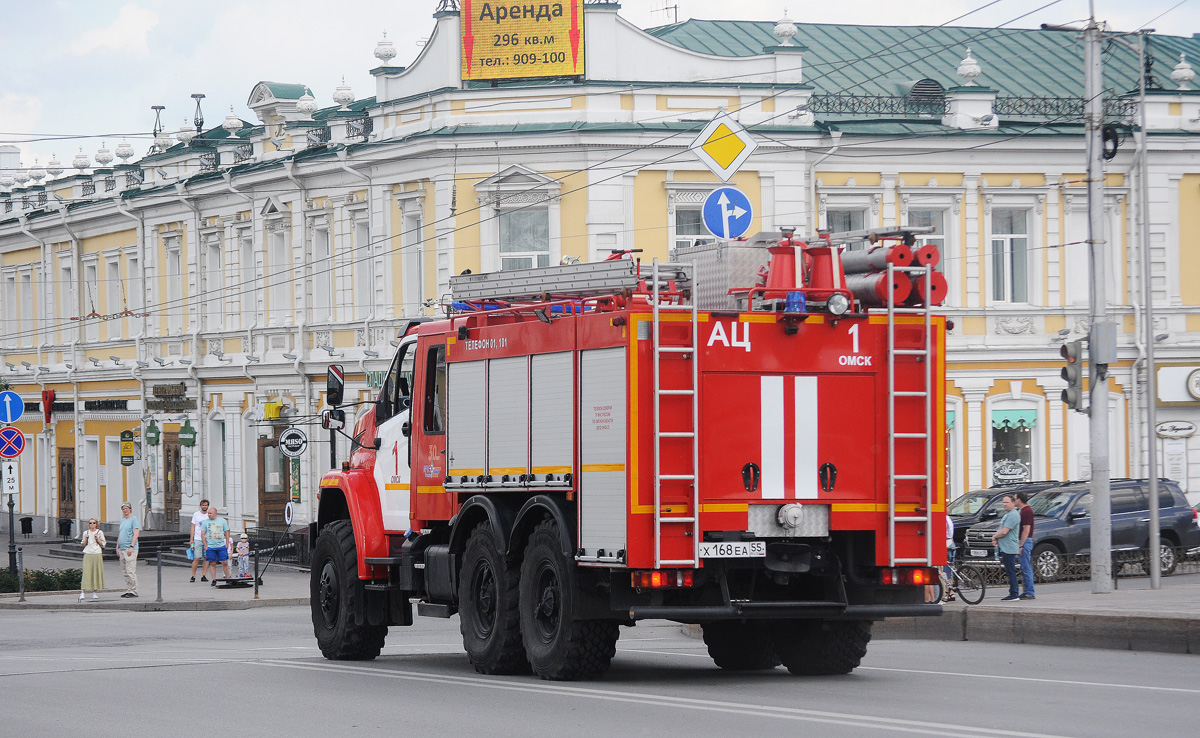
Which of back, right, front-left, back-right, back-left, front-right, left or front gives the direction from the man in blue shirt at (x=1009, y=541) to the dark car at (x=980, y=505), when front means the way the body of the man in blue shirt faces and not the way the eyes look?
right

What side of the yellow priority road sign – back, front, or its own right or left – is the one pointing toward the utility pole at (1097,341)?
left

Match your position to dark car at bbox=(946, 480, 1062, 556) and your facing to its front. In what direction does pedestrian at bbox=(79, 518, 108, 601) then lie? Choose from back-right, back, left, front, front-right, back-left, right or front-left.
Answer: front-right

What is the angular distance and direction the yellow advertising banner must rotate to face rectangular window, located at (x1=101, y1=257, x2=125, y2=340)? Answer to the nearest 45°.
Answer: approximately 135° to its right

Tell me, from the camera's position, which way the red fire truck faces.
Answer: facing away from the viewer and to the left of the viewer

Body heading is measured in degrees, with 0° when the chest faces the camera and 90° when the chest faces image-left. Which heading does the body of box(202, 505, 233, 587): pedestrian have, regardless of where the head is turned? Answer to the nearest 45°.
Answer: approximately 0°

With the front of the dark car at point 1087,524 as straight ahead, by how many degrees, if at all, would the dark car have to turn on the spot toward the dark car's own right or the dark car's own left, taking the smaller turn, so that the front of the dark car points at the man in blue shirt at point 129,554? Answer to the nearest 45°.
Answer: approximately 45° to the dark car's own right

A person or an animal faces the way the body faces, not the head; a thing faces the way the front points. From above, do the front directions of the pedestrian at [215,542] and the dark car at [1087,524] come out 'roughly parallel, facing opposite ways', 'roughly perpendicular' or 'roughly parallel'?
roughly perpendicular

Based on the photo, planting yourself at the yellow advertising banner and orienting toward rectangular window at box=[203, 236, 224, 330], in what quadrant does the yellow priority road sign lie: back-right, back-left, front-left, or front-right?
back-left

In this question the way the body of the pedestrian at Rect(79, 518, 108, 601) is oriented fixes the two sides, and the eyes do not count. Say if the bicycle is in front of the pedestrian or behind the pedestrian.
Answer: in front

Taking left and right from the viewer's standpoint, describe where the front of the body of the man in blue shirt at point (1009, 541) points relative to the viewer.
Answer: facing to the left of the viewer
